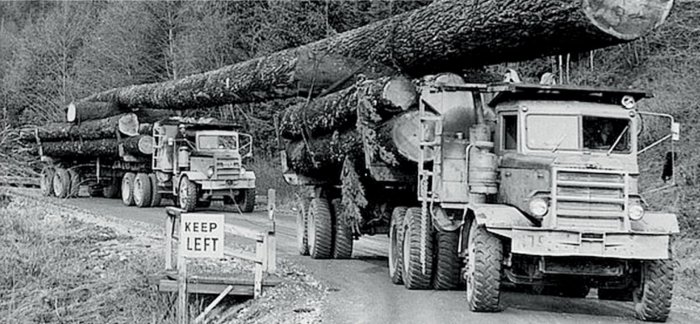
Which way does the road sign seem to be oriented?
toward the camera

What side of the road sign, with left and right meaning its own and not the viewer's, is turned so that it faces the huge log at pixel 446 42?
left

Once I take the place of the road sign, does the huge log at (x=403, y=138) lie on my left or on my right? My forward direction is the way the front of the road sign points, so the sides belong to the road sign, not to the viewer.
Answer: on my left

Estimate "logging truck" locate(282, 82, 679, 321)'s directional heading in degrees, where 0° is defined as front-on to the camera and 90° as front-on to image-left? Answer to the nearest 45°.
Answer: approximately 315°

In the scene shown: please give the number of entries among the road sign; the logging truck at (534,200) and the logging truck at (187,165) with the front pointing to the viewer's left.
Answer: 0

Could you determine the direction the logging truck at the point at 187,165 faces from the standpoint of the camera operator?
facing the viewer and to the right of the viewer

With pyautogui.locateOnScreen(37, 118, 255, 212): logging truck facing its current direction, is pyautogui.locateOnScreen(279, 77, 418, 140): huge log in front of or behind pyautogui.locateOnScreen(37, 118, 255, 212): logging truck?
in front
